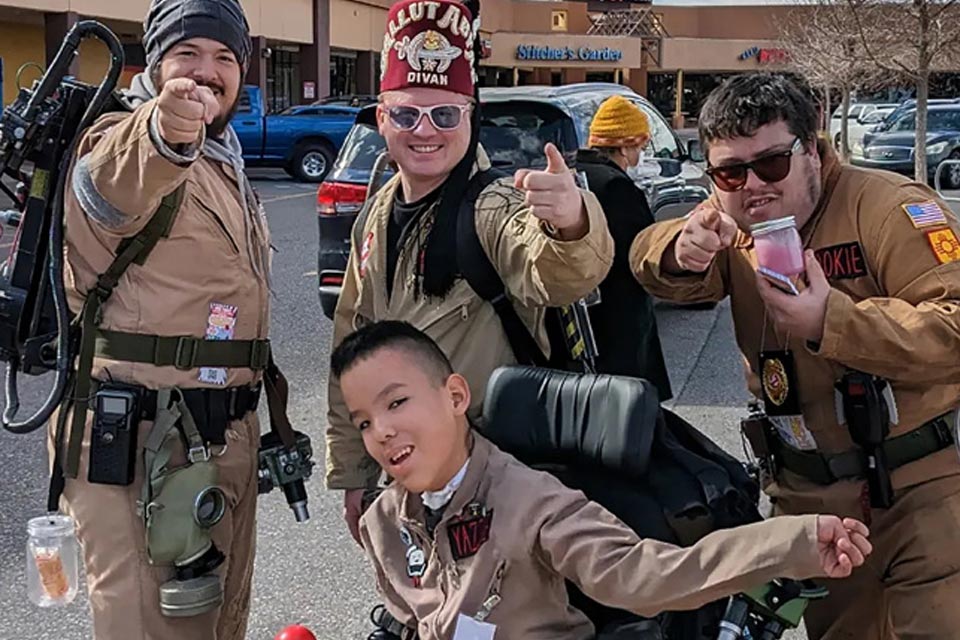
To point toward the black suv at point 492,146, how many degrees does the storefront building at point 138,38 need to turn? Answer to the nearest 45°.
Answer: approximately 45° to its right

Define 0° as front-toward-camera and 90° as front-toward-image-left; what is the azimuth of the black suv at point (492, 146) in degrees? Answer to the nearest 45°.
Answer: approximately 225°

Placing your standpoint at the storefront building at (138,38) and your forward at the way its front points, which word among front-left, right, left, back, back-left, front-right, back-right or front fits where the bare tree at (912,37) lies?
front

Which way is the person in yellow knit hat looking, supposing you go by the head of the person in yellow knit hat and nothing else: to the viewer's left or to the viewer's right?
to the viewer's right

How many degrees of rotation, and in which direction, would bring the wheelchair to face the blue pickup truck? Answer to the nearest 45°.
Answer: approximately 135° to its right

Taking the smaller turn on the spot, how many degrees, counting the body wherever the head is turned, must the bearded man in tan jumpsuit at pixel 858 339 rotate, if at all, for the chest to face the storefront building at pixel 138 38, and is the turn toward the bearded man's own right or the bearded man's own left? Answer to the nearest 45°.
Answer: approximately 90° to the bearded man's own right

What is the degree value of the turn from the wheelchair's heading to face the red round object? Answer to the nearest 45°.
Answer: approximately 45° to its right

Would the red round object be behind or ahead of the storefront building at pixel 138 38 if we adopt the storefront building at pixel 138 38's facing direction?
ahead

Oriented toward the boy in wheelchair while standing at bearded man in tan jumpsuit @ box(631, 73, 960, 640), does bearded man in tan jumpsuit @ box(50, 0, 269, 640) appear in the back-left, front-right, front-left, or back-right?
front-right

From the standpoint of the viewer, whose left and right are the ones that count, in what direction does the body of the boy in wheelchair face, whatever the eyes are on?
facing the viewer and to the left of the viewer

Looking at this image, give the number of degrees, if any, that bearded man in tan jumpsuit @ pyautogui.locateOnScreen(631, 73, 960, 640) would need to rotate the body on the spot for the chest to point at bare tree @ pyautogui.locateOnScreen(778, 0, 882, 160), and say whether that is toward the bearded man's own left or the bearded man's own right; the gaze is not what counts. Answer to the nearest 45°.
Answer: approximately 135° to the bearded man's own right
